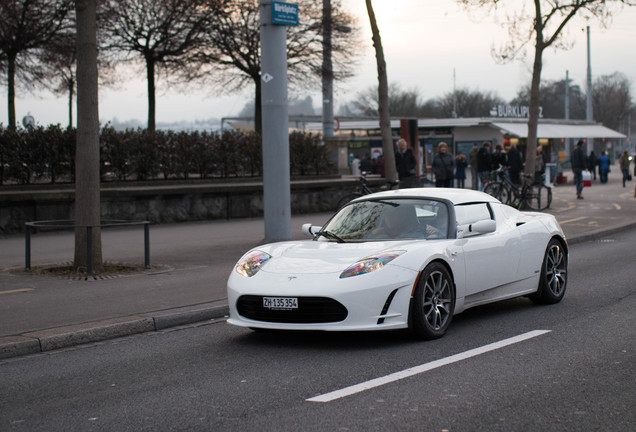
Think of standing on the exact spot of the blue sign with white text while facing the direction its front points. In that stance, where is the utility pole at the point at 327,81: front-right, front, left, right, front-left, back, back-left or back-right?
back-left

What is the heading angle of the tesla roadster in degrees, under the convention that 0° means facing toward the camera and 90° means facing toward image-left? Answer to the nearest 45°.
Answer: approximately 45°

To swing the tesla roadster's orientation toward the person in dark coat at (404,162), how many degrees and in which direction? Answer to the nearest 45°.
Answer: approximately 135° to its right

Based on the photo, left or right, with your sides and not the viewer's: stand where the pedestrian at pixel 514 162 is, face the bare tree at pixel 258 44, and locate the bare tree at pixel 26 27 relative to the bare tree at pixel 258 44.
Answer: left

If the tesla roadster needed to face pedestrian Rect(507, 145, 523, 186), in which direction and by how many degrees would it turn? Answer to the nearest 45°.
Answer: approximately 135° to its right

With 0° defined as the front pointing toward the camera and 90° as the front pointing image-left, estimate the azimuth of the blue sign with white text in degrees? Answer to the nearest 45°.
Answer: approximately 315°

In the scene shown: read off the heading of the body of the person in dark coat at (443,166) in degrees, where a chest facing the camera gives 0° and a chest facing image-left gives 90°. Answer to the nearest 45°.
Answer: approximately 0°
